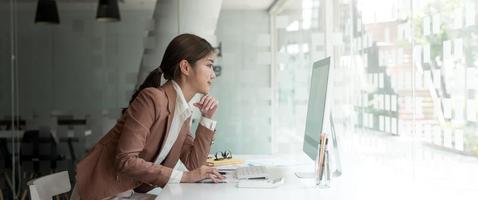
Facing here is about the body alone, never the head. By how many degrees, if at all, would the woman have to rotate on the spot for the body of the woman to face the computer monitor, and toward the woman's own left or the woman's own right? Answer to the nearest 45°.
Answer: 0° — they already face it

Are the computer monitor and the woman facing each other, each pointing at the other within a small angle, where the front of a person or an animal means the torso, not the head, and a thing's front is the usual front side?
yes

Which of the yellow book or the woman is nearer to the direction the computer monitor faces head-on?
the woman

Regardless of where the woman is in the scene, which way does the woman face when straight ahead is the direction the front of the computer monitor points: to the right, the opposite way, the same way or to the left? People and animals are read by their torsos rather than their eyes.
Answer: the opposite way

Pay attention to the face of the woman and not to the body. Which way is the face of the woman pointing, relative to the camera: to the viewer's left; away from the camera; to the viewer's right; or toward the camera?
to the viewer's right

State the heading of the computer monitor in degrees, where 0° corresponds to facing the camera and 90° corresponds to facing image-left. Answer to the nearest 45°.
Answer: approximately 90°

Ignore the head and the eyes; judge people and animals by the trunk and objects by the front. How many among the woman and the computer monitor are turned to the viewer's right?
1

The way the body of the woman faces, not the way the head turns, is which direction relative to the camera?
to the viewer's right

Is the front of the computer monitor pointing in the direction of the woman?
yes
